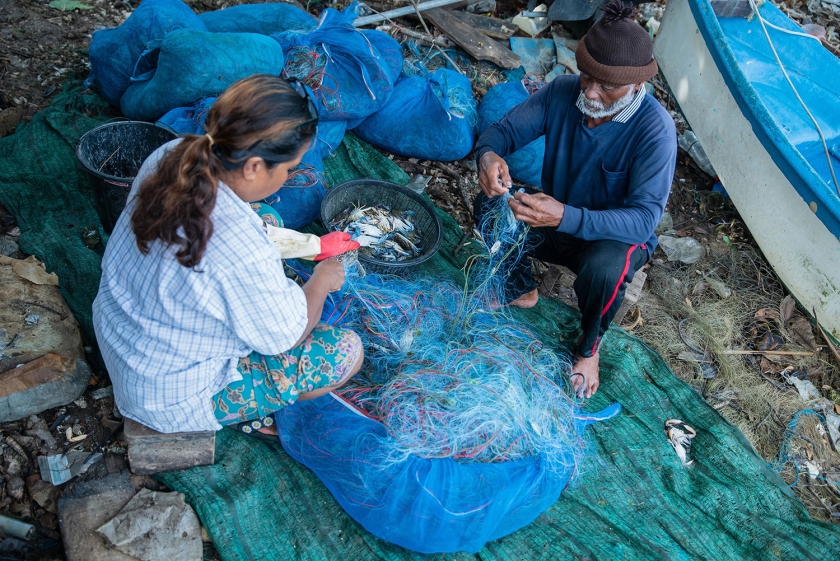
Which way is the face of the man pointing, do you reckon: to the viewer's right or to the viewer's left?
to the viewer's left

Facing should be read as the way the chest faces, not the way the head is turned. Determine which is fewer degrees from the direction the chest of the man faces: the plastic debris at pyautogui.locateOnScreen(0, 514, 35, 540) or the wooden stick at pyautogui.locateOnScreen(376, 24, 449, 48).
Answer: the plastic debris

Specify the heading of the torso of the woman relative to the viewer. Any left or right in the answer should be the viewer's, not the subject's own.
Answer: facing away from the viewer and to the right of the viewer

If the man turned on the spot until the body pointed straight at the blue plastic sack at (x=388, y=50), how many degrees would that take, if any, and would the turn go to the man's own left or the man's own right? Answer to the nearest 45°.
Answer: approximately 90° to the man's own right

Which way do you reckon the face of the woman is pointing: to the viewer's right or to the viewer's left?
to the viewer's right
